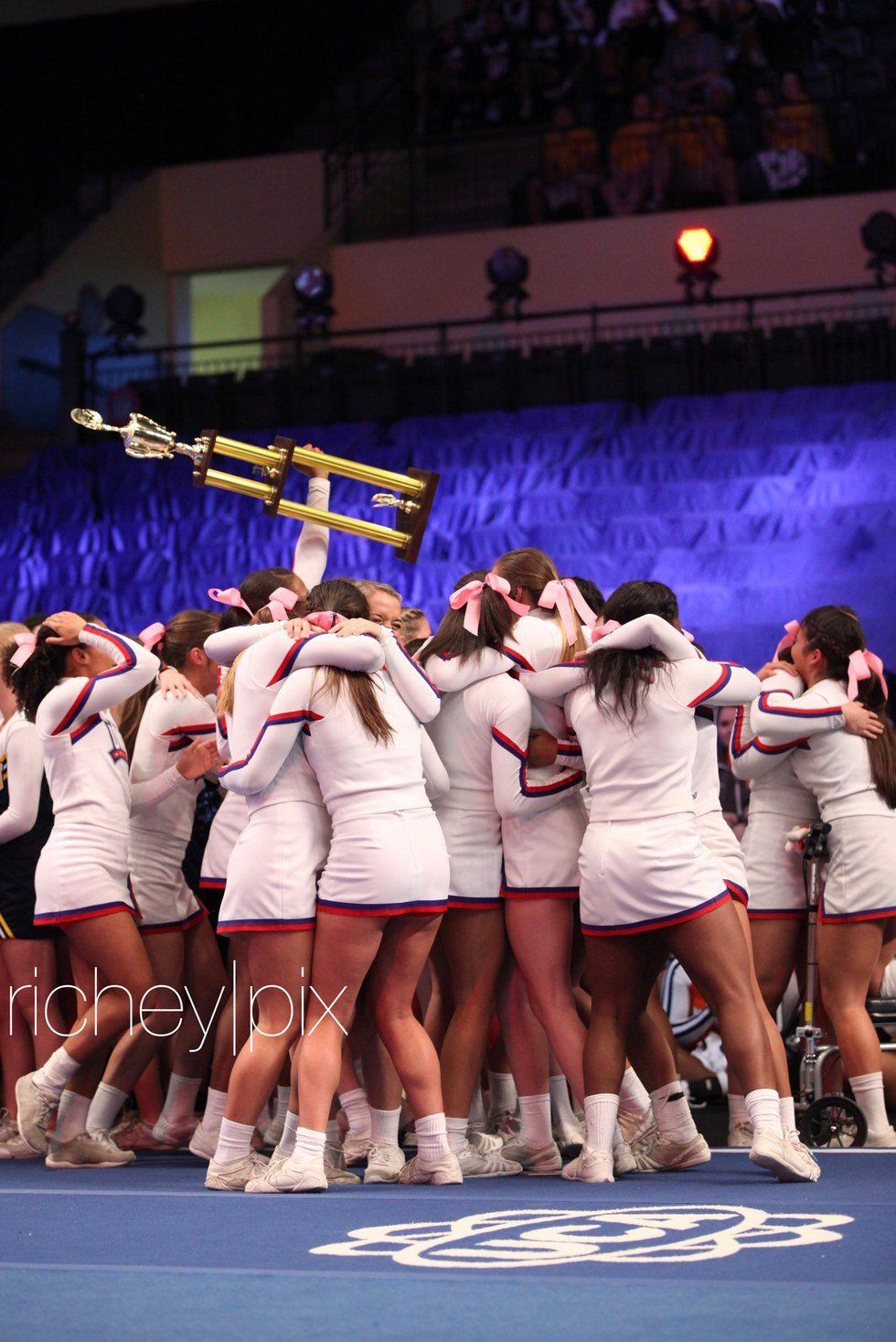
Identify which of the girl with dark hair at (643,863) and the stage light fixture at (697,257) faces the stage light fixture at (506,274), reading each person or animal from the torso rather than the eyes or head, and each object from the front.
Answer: the girl with dark hair

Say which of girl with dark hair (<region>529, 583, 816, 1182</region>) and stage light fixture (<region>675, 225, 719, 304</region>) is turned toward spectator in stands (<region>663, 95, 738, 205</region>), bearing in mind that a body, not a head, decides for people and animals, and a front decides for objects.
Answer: the girl with dark hair

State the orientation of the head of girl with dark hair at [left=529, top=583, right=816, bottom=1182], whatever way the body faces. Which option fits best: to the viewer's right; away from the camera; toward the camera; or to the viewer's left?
away from the camera

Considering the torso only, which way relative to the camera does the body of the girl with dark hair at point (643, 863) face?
away from the camera

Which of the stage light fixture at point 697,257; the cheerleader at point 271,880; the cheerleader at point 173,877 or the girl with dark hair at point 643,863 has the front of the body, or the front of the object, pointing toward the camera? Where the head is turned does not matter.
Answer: the stage light fixture

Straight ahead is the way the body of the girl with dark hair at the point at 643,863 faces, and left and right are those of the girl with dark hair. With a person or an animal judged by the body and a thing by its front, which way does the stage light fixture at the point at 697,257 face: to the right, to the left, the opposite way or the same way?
the opposite way

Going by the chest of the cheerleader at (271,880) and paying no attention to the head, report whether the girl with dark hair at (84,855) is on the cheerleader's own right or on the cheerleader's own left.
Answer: on the cheerleader's own left

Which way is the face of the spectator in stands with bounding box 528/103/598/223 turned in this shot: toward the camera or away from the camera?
toward the camera

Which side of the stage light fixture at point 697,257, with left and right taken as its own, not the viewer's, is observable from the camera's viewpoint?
front

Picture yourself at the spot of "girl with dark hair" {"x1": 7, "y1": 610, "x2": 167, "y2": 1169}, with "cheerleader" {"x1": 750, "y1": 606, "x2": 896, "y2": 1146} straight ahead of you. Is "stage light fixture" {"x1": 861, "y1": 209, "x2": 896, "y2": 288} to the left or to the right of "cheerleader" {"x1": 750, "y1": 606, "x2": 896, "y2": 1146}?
left

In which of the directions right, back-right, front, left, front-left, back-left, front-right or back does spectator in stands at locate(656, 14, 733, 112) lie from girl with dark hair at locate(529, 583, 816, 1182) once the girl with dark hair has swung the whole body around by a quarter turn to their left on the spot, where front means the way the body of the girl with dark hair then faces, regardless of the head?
right

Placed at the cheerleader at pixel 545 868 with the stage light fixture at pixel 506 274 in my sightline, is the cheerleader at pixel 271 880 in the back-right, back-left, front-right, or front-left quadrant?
back-left

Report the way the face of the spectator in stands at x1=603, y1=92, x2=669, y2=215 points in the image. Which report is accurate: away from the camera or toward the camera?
toward the camera
